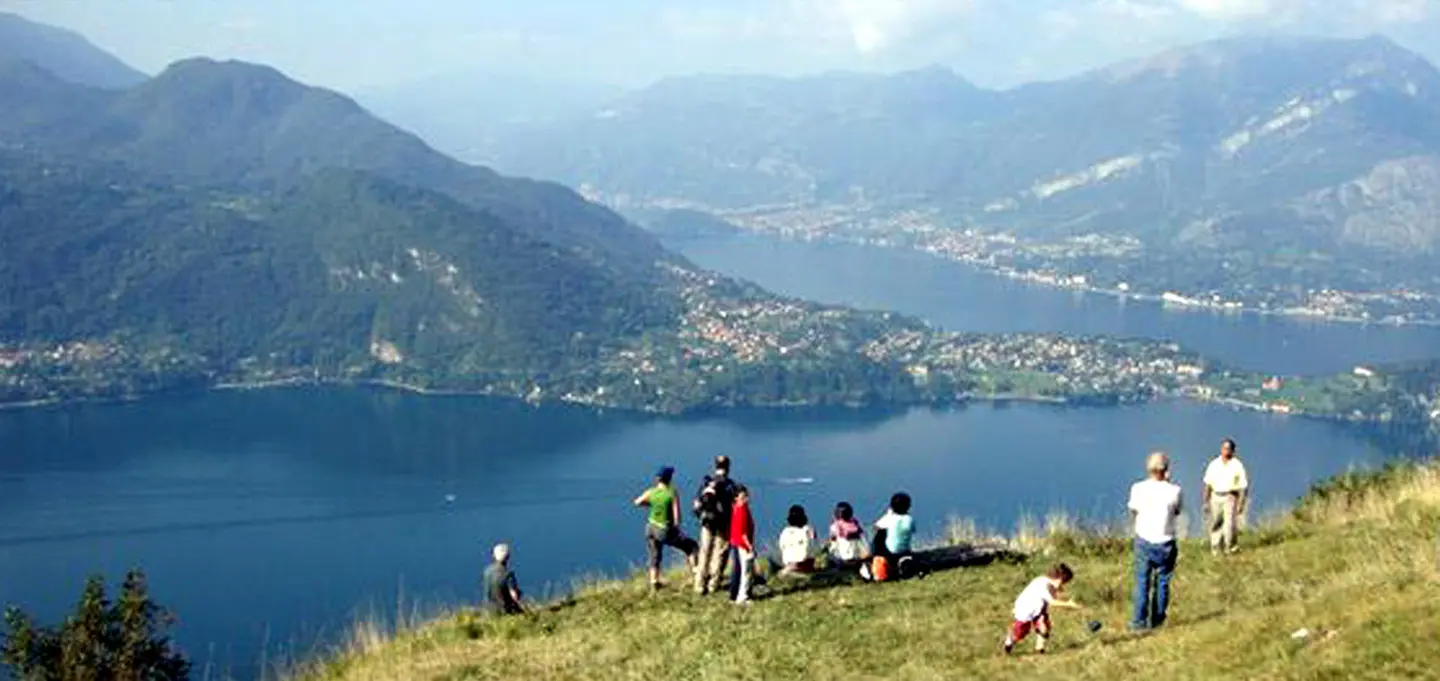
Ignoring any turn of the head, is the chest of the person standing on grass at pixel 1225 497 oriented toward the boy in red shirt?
no

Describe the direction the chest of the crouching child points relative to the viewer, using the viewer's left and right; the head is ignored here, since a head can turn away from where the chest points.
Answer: facing to the right of the viewer

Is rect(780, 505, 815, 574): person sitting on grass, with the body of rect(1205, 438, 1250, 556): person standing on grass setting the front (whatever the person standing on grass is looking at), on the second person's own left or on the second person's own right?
on the second person's own right

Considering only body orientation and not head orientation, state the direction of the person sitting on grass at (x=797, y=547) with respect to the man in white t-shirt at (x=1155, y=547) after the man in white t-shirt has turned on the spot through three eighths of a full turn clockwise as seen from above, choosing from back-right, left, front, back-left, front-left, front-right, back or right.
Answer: back

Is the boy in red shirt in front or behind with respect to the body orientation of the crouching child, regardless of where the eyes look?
behind

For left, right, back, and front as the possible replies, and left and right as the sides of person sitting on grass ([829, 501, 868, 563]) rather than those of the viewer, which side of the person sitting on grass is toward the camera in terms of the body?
back

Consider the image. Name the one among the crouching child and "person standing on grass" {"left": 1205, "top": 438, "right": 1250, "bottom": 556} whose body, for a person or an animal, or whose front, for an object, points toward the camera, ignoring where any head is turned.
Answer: the person standing on grass

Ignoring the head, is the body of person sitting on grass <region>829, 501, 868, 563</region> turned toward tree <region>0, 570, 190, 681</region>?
no

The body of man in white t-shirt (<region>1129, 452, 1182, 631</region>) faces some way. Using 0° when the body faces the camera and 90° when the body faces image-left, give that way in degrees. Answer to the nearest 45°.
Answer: approximately 180°

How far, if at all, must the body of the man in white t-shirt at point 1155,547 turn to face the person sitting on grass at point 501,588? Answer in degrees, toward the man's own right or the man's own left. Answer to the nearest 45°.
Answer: approximately 90° to the man's own left

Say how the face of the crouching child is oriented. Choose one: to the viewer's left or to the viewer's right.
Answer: to the viewer's right

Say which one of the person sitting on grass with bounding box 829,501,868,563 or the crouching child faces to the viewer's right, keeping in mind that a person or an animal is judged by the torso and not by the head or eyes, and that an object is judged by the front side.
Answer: the crouching child

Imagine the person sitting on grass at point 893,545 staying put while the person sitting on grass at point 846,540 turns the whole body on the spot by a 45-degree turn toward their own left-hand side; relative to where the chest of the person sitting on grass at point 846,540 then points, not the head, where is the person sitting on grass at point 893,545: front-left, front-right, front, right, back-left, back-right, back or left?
back

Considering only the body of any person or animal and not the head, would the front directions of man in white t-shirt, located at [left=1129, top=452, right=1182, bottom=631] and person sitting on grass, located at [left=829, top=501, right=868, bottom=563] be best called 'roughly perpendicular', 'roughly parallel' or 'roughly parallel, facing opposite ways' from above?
roughly parallel

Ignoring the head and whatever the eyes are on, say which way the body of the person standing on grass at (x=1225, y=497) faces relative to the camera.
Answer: toward the camera

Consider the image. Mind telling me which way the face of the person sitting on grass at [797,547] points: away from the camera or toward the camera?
away from the camera

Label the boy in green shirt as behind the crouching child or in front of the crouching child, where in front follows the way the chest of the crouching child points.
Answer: behind
